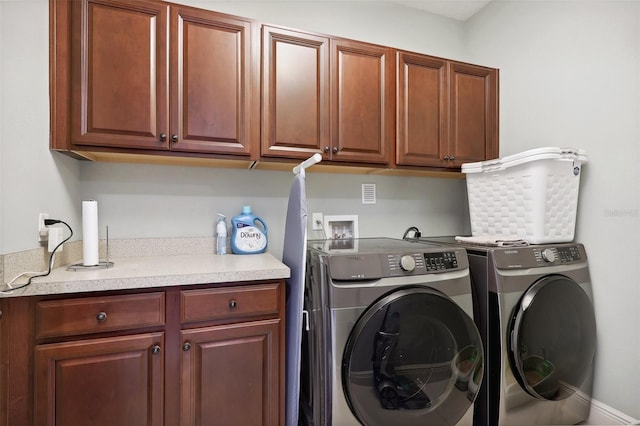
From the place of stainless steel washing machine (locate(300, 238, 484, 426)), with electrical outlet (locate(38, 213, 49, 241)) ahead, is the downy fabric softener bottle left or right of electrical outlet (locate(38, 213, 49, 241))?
right

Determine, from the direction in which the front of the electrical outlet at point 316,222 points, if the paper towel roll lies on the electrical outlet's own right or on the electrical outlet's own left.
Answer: on the electrical outlet's own right

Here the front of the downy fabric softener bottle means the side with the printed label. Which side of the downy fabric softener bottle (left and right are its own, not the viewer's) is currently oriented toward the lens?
front

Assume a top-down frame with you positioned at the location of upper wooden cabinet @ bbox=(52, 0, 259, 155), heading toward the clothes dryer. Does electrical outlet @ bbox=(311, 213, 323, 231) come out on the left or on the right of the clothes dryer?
left

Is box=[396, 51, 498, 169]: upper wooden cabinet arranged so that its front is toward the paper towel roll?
no

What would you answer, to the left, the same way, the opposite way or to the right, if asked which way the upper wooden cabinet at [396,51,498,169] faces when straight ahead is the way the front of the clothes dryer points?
the same way

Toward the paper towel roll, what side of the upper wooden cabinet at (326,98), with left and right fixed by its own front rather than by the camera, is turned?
right

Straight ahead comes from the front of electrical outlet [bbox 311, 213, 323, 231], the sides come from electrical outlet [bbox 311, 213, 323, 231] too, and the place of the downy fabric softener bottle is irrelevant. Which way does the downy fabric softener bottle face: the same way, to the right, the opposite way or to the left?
the same way

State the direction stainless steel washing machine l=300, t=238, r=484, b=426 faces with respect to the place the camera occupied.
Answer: facing the viewer and to the right of the viewer

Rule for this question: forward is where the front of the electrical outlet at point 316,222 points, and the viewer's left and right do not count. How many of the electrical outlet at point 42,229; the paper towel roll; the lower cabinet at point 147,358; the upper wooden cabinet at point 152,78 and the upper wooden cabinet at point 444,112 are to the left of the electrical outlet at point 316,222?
1

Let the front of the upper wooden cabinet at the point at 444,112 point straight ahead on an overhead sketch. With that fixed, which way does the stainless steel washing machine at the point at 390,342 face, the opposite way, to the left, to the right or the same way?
the same way

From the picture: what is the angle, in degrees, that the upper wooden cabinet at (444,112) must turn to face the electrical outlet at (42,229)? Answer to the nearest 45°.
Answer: approximately 90° to its right

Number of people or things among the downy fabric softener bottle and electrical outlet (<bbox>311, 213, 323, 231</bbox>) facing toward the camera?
2

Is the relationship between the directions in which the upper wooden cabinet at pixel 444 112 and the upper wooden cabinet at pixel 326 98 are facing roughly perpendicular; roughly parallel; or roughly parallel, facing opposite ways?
roughly parallel
